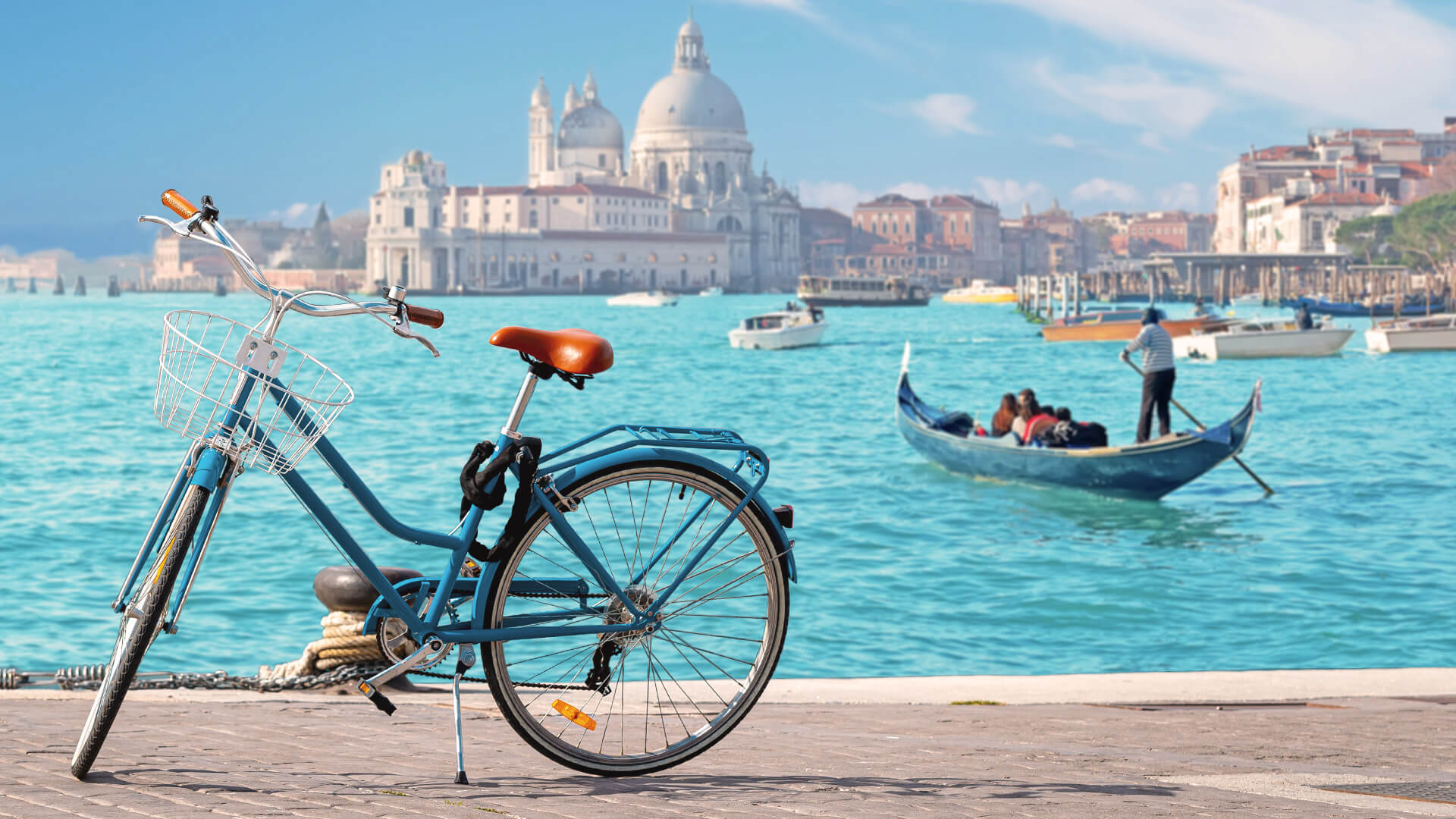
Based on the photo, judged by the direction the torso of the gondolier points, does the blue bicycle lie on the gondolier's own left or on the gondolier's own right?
on the gondolier's own left

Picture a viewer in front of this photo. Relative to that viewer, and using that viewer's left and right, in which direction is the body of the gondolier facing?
facing away from the viewer and to the left of the viewer

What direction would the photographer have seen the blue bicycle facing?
facing to the left of the viewer
